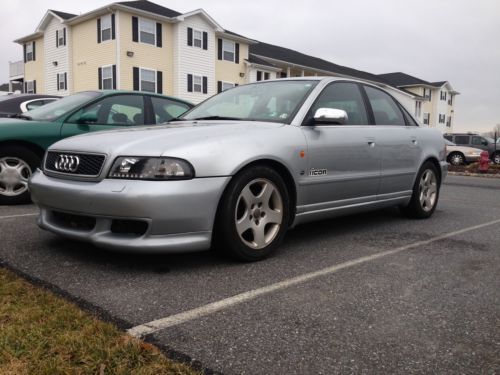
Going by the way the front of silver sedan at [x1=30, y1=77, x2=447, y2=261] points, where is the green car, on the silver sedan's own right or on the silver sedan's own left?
on the silver sedan's own right

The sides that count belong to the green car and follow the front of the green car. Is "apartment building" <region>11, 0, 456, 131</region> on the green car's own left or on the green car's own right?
on the green car's own right

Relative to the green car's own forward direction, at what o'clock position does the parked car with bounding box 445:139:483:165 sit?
The parked car is roughly at 5 o'clock from the green car.

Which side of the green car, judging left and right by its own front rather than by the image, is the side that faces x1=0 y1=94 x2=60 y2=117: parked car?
right

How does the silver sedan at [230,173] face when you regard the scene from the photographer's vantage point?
facing the viewer and to the left of the viewer

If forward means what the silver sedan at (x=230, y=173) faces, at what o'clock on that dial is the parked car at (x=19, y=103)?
The parked car is roughly at 3 o'clock from the silver sedan.

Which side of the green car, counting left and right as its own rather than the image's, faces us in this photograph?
left

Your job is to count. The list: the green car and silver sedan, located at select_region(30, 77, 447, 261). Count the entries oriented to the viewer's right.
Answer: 0

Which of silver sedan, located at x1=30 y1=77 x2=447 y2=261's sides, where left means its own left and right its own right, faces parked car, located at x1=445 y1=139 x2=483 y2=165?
back
